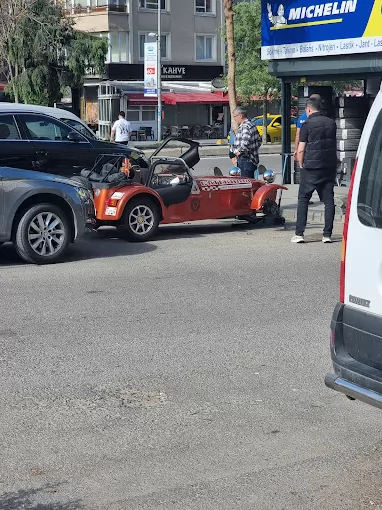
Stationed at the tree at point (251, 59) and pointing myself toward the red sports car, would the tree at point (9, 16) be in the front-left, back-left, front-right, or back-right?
front-right

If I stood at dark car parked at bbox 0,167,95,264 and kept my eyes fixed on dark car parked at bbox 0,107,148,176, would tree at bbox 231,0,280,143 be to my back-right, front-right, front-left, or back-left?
front-right

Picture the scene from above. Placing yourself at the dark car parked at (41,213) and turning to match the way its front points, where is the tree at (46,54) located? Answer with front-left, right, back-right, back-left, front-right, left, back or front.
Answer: left

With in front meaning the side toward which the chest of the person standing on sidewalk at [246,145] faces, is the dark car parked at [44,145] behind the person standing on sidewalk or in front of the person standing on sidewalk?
in front

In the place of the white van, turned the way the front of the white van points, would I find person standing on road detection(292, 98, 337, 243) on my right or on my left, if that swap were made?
on my left

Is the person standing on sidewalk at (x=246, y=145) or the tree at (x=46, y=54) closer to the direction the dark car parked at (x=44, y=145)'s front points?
the person standing on sidewalk

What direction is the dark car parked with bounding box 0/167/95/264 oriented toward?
to the viewer's right

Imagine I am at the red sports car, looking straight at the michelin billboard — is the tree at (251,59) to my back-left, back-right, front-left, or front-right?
front-left

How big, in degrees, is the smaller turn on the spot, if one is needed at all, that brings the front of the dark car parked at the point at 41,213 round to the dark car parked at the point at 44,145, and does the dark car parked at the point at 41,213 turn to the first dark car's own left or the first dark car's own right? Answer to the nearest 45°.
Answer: approximately 90° to the first dark car's own left

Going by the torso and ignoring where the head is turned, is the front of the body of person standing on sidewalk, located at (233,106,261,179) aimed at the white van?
no

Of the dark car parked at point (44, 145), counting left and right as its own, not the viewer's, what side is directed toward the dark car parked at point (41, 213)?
right

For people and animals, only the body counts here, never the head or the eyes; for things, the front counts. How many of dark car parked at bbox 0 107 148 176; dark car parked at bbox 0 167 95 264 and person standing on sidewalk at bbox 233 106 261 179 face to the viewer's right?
2

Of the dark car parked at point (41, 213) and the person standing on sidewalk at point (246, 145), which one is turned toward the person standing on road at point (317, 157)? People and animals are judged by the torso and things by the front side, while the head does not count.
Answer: the dark car parked

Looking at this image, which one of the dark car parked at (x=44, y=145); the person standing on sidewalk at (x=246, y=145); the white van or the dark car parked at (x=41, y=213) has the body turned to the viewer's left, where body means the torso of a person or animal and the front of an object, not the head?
the person standing on sidewalk

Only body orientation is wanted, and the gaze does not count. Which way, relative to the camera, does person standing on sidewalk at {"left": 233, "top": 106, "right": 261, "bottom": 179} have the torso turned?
to the viewer's left

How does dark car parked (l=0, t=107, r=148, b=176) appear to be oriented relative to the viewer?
to the viewer's right

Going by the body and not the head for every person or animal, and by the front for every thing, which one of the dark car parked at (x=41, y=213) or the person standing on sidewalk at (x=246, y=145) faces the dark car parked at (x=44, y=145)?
the person standing on sidewalk

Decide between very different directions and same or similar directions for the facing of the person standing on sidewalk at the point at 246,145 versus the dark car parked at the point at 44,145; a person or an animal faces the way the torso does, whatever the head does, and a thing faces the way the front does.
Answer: very different directions
